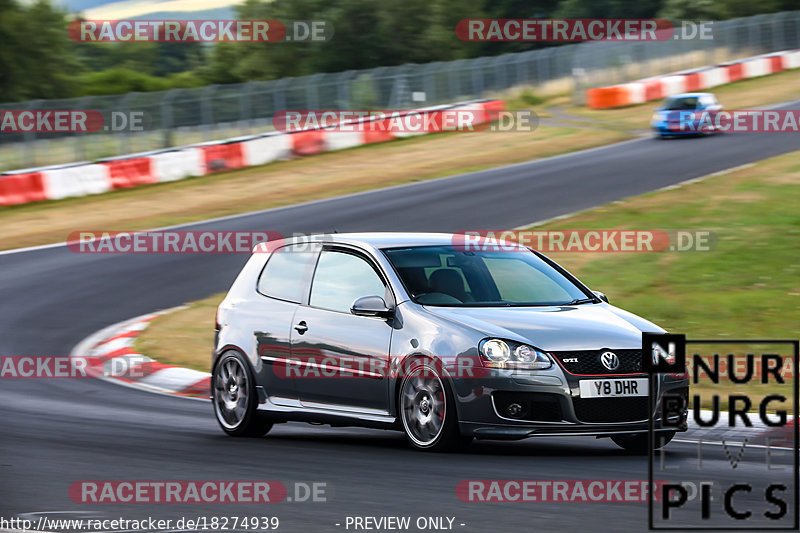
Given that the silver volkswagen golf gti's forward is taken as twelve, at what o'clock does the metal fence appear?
The metal fence is roughly at 7 o'clock from the silver volkswagen golf gti.

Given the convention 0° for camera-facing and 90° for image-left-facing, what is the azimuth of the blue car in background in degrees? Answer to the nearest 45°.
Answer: approximately 45°

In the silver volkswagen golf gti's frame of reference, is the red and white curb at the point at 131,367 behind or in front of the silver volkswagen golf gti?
behind

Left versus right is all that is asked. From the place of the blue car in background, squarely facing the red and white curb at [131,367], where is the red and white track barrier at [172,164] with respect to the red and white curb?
right

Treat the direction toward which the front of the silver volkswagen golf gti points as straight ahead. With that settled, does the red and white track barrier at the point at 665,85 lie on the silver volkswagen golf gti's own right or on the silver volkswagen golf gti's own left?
on the silver volkswagen golf gti's own left

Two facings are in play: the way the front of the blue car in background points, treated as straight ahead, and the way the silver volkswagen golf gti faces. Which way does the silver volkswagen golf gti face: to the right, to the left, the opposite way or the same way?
to the left

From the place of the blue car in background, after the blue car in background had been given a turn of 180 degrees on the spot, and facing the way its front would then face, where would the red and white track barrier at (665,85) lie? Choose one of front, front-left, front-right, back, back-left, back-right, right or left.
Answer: front-left

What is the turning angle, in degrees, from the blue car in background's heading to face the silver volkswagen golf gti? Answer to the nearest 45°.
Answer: approximately 45° to its left

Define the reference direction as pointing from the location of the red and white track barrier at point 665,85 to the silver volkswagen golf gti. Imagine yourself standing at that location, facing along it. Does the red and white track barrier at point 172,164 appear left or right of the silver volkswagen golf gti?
right

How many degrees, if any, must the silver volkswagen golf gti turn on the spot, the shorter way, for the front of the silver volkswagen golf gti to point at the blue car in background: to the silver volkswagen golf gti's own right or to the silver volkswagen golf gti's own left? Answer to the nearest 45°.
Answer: approximately 135° to the silver volkswagen golf gti's own left

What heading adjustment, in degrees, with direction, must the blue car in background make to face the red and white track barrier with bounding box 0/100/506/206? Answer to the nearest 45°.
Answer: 0° — it already faces it

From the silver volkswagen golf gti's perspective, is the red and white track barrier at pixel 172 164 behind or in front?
behind

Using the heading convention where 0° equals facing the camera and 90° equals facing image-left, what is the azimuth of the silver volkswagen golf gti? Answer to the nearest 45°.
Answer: approximately 315°
